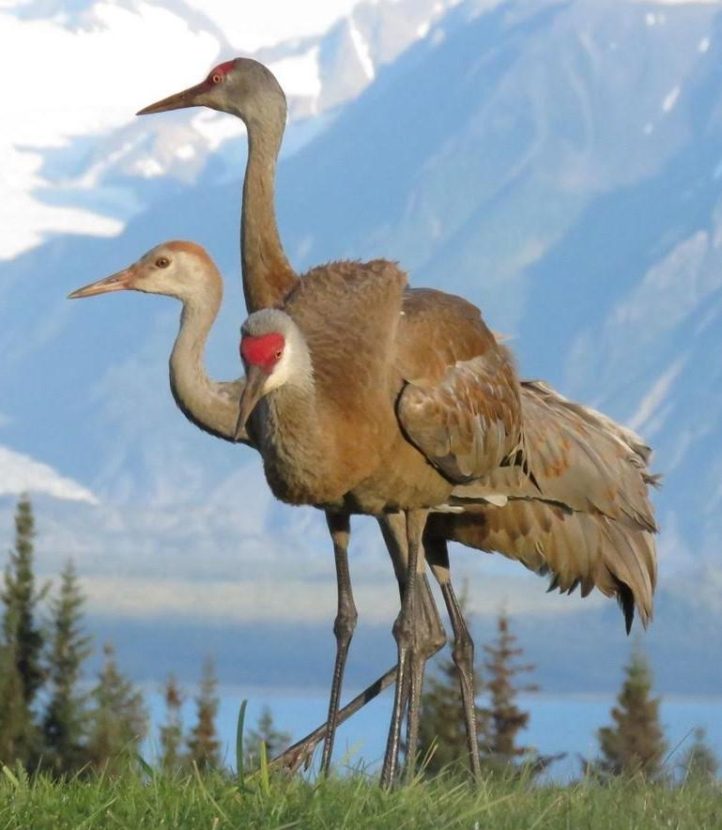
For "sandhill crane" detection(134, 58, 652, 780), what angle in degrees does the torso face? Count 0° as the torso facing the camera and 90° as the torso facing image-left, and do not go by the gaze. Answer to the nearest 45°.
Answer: approximately 90°

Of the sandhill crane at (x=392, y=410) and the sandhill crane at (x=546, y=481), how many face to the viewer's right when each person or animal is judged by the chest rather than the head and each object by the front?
0

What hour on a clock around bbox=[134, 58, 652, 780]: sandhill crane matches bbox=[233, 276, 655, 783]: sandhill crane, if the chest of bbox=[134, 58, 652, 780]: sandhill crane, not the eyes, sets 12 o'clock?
bbox=[233, 276, 655, 783]: sandhill crane is roughly at 8 o'clock from bbox=[134, 58, 652, 780]: sandhill crane.

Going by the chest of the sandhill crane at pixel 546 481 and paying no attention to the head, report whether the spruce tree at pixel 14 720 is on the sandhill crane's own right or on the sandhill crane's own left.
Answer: on the sandhill crane's own right

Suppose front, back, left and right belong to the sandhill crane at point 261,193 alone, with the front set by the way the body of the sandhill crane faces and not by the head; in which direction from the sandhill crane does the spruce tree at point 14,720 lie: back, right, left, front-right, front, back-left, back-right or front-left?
right

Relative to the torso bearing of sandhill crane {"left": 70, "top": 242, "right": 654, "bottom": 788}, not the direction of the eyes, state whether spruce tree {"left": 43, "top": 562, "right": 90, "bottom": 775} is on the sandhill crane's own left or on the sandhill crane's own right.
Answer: on the sandhill crane's own right

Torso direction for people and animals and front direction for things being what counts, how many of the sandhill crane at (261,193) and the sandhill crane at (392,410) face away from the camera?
0

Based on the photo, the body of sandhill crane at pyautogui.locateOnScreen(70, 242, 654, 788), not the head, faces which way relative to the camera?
to the viewer's left

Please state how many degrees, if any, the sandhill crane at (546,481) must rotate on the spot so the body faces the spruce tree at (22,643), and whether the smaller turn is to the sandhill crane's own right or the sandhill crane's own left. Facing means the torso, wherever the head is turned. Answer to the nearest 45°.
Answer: approximately 90° to the sandhill crane's own right

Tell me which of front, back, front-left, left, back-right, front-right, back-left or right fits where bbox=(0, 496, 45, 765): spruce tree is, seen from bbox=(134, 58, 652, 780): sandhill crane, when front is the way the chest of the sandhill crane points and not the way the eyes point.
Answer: right
